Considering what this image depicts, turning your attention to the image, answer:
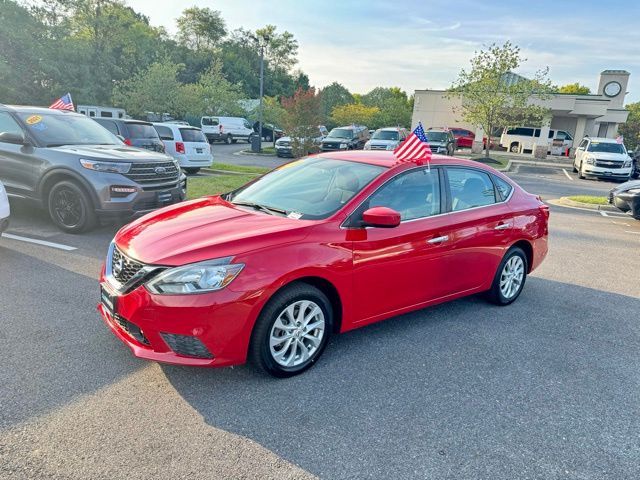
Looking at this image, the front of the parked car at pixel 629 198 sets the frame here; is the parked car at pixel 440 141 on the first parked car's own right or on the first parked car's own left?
on the first parked car's own right

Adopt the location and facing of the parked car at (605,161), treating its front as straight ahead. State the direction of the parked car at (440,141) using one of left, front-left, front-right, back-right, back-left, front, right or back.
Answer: back-right

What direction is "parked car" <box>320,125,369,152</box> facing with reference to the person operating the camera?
facing the viewer and to the left of the viewer

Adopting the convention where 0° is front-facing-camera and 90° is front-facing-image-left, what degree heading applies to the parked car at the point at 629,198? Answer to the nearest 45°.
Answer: approximately 45°

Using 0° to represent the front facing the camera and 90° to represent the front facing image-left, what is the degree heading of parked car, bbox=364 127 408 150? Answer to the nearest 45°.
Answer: approximately 45°

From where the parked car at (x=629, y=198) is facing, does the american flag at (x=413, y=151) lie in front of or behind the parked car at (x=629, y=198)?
in front

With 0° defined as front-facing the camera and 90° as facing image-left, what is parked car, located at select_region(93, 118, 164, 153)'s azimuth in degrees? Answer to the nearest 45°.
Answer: approximately 135°

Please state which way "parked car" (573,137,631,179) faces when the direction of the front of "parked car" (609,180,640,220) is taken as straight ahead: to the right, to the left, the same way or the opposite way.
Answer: to the left

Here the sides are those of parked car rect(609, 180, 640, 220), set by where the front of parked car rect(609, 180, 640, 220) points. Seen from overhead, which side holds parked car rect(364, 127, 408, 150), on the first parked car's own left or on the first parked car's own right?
on the first parked car's own right

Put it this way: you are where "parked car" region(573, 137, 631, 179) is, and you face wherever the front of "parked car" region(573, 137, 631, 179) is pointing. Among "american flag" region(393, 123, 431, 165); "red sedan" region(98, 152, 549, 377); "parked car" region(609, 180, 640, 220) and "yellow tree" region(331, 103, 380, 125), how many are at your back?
1

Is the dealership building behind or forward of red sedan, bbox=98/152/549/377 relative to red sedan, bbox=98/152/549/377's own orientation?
behind

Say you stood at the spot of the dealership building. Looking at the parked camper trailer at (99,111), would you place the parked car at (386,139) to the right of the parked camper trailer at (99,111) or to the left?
left

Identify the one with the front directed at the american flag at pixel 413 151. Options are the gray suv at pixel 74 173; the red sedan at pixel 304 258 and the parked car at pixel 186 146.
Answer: the gray suv

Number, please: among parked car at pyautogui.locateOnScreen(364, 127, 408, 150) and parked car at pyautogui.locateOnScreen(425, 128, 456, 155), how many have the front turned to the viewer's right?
0

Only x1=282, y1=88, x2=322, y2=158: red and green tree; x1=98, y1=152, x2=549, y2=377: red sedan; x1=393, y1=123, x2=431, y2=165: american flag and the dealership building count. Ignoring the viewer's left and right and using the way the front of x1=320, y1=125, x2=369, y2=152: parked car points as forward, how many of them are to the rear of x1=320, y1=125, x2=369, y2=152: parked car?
1

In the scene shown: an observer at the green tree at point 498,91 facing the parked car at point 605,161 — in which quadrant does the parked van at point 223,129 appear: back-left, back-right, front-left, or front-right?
back-right

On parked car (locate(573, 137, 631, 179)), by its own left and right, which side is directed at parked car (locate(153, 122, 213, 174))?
right

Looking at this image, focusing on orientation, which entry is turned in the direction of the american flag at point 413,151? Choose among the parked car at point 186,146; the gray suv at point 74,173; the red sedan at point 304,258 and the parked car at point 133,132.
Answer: the gray suv
